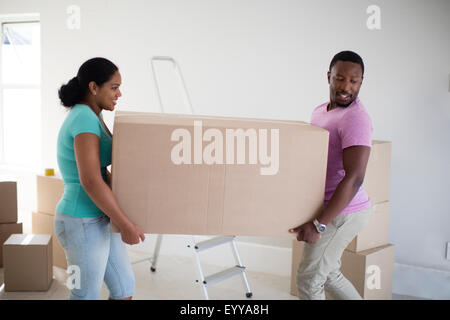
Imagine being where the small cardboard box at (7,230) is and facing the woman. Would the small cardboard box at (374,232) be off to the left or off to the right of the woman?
left

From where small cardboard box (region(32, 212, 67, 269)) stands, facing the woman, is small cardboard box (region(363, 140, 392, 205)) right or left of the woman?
left

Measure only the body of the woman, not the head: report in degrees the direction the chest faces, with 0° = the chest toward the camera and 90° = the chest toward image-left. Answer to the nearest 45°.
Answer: approximately 270°

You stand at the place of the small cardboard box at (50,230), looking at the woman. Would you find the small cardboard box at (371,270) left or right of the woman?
left
